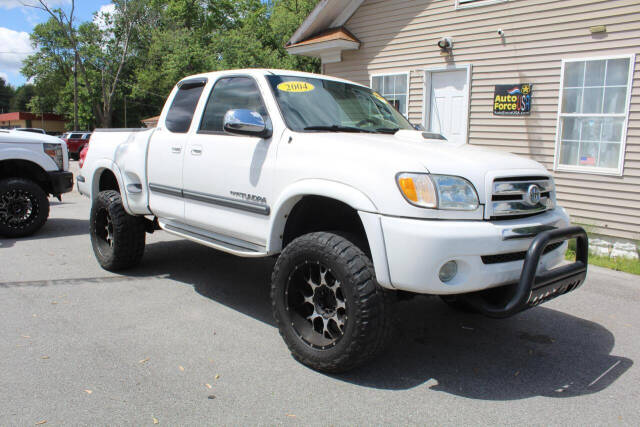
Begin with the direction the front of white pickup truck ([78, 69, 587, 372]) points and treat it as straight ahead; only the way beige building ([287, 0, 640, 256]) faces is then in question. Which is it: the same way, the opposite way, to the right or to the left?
to the right

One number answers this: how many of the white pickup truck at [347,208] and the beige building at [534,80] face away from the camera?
0

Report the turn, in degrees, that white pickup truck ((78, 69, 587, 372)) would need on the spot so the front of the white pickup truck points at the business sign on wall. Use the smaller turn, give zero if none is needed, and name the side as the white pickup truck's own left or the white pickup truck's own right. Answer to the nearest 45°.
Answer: approximately 90° to the white pickup truck's own left

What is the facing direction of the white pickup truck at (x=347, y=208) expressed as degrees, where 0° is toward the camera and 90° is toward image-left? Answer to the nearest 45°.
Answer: approximately 315°

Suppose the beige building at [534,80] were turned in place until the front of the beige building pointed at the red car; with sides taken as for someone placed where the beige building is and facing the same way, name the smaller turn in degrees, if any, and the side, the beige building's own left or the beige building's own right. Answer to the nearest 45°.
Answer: approximately 90° to the beige building's own right

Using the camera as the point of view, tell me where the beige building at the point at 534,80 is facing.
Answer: facing the viewer and to the left of the viewer

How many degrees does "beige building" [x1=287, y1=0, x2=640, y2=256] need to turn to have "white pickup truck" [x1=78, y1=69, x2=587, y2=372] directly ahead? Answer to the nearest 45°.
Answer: approximately 45° to its left

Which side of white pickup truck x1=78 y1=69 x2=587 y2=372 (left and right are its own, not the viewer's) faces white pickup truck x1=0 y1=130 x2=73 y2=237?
back

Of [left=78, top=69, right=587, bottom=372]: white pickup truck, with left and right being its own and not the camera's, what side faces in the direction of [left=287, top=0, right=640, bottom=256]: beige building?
left

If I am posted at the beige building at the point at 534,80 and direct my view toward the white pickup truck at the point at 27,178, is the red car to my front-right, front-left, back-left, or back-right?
front-right
